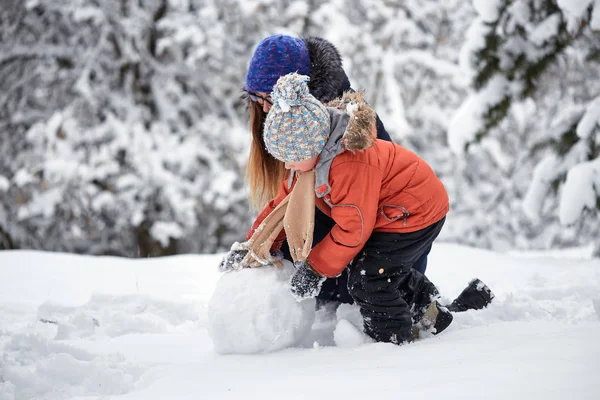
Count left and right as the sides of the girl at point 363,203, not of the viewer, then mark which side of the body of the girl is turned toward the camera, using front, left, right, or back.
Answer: left

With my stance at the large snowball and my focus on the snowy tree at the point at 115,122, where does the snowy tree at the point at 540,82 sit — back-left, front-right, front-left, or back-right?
front-right

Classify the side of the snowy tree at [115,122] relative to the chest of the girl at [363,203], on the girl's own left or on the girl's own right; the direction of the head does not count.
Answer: on the girl's own right

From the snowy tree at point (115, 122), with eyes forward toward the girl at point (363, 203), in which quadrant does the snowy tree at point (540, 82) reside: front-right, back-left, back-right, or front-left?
front-left
